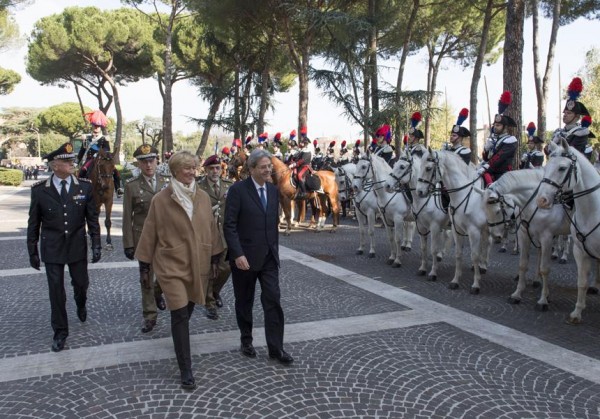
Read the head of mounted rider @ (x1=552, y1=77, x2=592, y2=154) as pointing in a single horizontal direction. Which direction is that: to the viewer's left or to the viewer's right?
to the viewer's left

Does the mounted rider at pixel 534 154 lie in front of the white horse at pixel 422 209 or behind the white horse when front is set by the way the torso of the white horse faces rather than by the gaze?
behind

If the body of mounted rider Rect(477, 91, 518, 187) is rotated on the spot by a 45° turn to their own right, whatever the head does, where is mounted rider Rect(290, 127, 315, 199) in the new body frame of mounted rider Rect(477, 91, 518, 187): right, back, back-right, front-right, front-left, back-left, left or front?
front-right

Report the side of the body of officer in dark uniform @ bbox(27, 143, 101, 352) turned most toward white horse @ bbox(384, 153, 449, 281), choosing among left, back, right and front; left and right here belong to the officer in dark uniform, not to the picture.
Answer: left

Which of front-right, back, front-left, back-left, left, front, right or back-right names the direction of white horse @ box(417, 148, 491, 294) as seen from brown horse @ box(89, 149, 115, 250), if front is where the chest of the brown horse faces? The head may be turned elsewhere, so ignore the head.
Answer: front-left

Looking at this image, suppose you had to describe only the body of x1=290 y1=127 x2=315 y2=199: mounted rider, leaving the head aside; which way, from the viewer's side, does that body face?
to the viewer's left

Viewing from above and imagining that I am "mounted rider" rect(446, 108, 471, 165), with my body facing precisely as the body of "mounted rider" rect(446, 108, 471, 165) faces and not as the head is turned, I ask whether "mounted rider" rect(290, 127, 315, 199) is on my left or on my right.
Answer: on my right

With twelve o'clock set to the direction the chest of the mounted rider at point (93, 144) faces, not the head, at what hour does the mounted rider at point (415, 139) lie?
the mounted rider at point (415, 139) is roughly at 10 o'clock from the mounted rider at point (93, 144).

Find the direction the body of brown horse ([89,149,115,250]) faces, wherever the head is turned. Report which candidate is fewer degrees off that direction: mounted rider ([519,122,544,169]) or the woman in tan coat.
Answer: the woman in tan coat

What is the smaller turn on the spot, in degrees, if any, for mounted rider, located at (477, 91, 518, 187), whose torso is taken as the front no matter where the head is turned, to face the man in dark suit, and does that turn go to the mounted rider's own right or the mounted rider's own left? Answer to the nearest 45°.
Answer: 0° — they already face them

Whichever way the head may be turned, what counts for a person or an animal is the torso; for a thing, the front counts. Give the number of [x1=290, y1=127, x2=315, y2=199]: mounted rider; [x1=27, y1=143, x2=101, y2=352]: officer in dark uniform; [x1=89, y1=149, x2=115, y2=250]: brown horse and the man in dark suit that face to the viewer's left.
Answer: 1

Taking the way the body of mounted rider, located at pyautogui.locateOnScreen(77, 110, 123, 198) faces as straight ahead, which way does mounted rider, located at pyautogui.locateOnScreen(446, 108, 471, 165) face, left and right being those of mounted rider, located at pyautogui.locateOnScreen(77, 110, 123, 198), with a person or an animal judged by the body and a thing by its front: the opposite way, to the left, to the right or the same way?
to the right

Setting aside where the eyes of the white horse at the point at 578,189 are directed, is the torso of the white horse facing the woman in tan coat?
yes
